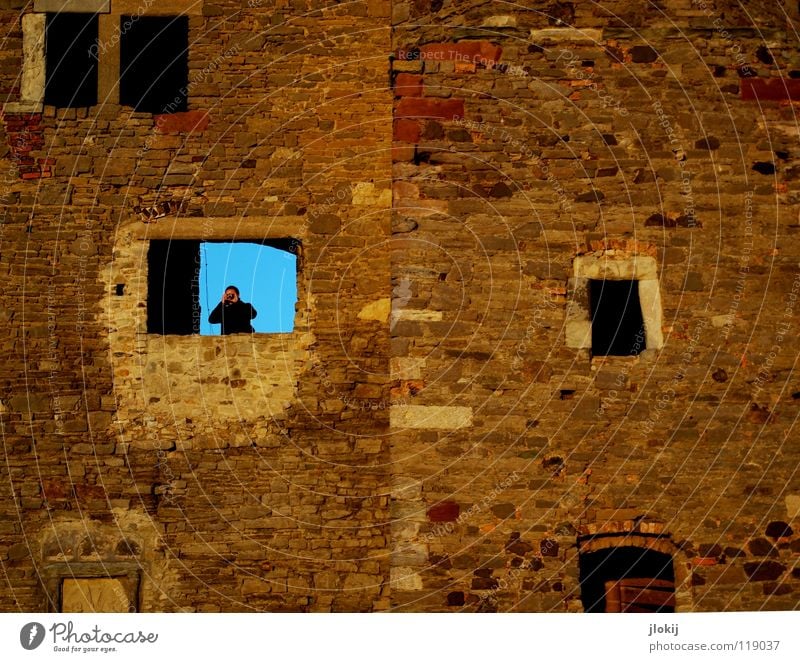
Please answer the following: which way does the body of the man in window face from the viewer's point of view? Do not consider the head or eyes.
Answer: toward the camera
